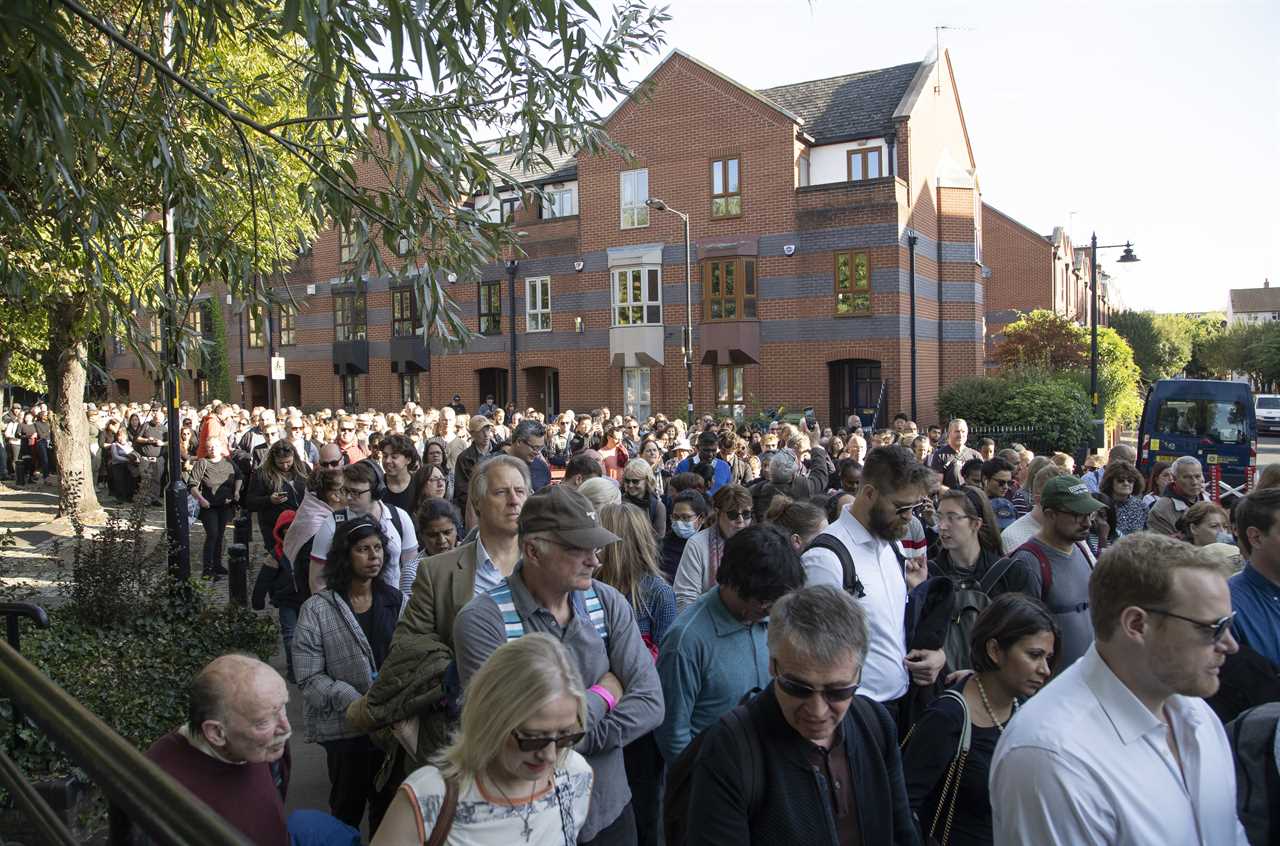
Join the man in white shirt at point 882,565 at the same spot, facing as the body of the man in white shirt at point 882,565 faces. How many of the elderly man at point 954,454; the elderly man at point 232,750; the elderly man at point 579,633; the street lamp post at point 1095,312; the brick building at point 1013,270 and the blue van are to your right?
2

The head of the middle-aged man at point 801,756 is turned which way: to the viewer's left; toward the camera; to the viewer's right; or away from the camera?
toward the camera

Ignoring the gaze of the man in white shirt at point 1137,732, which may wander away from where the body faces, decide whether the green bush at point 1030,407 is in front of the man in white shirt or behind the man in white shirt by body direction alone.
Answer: behind

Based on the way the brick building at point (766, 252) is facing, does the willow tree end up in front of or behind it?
in front

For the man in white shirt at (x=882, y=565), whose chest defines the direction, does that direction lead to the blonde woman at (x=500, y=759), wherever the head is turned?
no

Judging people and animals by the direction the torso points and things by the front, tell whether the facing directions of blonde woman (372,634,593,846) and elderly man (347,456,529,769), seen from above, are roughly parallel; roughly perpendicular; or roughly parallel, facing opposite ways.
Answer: roughly parallel

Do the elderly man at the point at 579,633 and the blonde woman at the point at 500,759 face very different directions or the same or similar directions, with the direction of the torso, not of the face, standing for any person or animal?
same or similar directions

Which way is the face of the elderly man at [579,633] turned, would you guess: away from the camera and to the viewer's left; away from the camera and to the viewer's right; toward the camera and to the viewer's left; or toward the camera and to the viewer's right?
toward the camera and to the viewer's right

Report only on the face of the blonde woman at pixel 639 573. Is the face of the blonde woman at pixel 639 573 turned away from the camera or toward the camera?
away from the camera

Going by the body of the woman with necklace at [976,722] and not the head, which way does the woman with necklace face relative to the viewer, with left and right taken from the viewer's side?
facing the viewer and to the right of the viewer

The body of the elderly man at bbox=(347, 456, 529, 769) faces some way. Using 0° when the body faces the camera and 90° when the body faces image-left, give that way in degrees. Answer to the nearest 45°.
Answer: approximately 315°

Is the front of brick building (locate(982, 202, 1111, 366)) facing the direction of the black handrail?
no

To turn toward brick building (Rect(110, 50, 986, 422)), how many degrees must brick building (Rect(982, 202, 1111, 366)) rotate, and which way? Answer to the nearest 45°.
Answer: approximately 90° to its right

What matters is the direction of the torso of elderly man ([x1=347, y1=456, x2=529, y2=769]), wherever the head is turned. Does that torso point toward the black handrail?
no

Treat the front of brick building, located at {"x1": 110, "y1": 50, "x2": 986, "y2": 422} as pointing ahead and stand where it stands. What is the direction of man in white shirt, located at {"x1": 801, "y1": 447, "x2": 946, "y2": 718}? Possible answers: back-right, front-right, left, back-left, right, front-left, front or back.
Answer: front-left

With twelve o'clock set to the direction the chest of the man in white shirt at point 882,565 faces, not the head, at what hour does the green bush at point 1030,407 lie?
The green bush is roughly at 8 o'clock from the man in white shirt.
